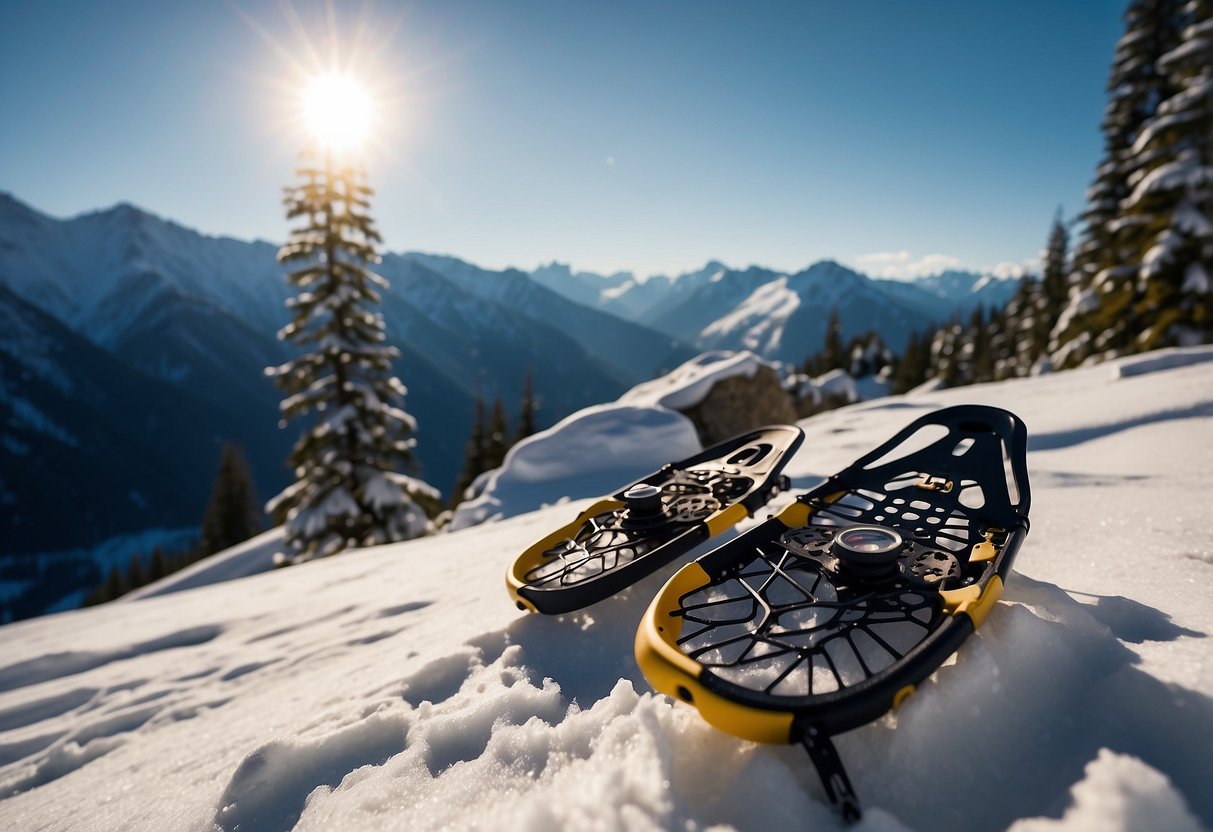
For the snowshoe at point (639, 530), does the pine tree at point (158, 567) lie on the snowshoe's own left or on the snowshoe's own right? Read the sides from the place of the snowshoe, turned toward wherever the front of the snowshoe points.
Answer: on the snowshoe's own right

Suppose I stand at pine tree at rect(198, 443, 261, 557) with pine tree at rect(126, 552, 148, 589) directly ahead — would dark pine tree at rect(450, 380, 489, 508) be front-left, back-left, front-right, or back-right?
back-right

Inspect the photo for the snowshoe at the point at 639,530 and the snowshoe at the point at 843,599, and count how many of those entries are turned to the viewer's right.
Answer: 0

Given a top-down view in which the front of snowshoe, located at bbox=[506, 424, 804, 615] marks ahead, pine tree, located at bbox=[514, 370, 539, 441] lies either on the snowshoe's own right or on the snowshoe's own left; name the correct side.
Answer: on the snowshoe's own right

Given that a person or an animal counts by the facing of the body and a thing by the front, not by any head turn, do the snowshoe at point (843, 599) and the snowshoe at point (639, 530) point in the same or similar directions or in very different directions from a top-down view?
same or similar directions

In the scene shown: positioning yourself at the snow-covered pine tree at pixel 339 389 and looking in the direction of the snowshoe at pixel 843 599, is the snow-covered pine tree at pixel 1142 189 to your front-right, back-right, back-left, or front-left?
front-left

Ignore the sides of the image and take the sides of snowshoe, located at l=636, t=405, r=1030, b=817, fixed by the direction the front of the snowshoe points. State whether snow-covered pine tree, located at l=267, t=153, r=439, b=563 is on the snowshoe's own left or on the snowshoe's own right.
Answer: on the snowshoe's own right
